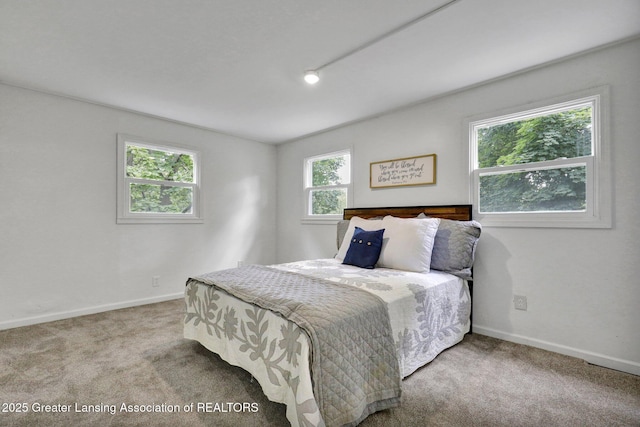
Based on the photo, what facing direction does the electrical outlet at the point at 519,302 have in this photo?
toward the camera

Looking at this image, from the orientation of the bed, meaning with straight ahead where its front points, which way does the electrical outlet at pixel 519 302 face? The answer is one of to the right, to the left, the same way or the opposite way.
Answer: the same way

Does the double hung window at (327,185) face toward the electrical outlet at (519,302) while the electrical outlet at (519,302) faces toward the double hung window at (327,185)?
no

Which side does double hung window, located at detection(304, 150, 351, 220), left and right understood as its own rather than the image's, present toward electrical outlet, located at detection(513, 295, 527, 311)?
left

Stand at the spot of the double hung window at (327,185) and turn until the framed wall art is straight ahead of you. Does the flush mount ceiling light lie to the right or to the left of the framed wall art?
right

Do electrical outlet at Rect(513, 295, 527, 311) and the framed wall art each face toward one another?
no

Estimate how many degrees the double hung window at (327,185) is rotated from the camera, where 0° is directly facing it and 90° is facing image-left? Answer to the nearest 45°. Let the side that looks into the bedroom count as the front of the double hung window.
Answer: approximately 45°

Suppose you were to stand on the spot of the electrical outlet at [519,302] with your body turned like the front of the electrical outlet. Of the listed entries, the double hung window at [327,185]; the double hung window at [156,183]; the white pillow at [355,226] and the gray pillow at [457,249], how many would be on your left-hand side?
0

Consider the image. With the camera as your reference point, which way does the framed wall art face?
facing the viewer and to the left of the viewer

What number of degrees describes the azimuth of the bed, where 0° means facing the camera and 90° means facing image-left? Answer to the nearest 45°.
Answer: approximately 45°

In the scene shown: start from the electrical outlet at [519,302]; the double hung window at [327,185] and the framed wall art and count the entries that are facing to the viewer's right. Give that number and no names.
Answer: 0

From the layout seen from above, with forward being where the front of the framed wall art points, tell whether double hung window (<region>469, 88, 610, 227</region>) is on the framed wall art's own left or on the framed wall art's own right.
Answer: on the framed wall art's own left

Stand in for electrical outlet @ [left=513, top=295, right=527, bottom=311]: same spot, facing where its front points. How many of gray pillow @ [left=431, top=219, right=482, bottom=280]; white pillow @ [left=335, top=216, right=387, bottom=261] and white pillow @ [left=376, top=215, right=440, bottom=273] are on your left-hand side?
0

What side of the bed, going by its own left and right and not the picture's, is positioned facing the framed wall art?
back

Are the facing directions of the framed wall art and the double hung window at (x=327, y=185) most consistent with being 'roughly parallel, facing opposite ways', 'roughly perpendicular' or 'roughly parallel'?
roughly parallel

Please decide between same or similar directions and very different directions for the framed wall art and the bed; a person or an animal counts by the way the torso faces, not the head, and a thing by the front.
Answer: same or similar directions

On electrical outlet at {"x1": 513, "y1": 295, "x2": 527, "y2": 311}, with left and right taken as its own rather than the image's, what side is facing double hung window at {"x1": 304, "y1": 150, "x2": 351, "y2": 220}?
right
